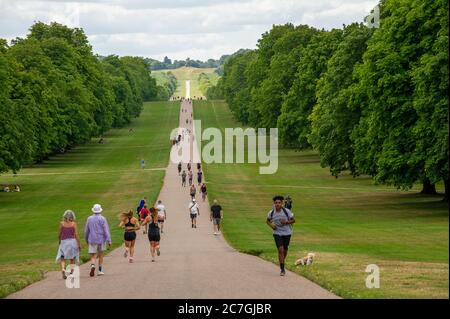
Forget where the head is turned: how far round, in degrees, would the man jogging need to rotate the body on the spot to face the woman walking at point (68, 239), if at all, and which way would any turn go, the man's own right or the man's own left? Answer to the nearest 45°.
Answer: approximately 90° to the man's own right

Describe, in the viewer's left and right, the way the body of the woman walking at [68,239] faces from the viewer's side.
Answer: facing away from the viewer

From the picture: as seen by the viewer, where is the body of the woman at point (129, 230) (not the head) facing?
away from the camera

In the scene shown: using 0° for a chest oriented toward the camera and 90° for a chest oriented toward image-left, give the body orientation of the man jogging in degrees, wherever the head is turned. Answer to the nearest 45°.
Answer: approximately 0°

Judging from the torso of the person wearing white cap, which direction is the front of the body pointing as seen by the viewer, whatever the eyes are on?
away from the camera

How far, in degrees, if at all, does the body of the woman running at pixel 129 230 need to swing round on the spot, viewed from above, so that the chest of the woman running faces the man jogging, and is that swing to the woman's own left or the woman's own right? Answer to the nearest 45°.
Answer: approximately 135° to the woman's own right

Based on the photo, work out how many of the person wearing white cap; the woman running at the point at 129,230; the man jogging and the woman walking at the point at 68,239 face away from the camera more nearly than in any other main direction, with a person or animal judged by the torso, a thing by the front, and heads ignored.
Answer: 3

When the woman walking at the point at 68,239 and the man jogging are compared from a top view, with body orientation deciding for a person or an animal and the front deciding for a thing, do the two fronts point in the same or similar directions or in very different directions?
very different directions
